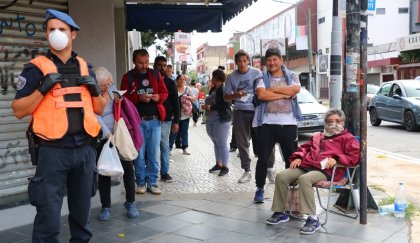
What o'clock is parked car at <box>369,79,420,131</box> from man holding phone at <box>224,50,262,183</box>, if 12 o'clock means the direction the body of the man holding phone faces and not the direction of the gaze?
The parked car is roughly at 7 o'clock from the man holding phone.

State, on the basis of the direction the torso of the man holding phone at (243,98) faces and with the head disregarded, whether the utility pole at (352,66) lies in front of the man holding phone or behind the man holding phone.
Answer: in front

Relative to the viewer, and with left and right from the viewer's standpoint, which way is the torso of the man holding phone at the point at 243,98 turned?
facing the viewer

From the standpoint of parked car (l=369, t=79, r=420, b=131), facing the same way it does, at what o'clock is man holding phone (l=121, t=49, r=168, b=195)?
The man holding phone is roughly at 2 o'clock from the parked car.

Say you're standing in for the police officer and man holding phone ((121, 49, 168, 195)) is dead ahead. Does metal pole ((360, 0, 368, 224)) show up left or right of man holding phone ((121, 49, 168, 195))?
right

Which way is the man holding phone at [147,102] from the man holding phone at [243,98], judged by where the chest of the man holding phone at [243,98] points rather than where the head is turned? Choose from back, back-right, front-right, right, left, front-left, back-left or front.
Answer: front-right

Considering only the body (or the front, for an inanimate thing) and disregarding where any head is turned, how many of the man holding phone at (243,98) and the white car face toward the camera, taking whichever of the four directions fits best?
2
